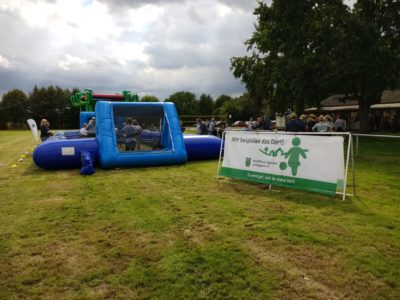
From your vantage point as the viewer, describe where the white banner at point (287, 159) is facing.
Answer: facing the viewer and to the left of the viewer

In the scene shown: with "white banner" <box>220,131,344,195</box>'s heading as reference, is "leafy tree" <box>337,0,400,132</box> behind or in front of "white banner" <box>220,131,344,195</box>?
behind

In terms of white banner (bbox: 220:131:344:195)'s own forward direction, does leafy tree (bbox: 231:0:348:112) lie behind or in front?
behind

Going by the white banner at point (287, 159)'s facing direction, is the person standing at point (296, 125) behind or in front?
behind

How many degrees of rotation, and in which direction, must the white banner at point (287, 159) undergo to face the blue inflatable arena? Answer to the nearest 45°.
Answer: approximately 90° to its right
